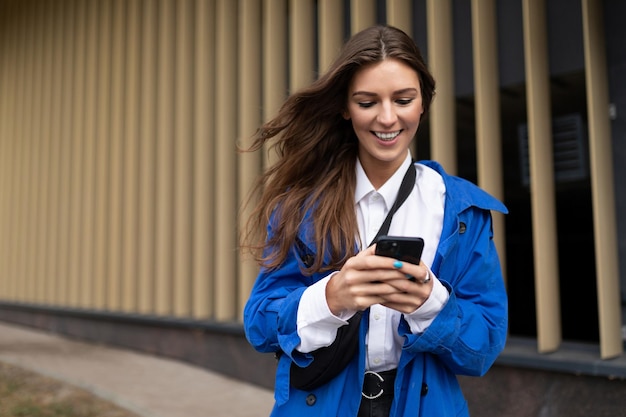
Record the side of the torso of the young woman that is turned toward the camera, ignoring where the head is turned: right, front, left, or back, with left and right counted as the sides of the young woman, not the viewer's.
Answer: front
